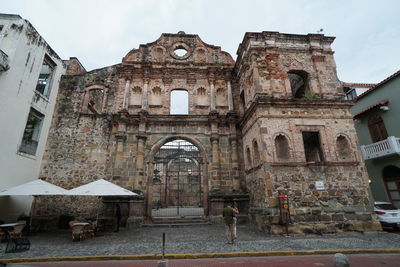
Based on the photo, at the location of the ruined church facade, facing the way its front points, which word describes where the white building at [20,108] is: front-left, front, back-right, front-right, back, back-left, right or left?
right

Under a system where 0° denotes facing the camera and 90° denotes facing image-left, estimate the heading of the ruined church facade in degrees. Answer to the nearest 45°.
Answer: approximately 0°
